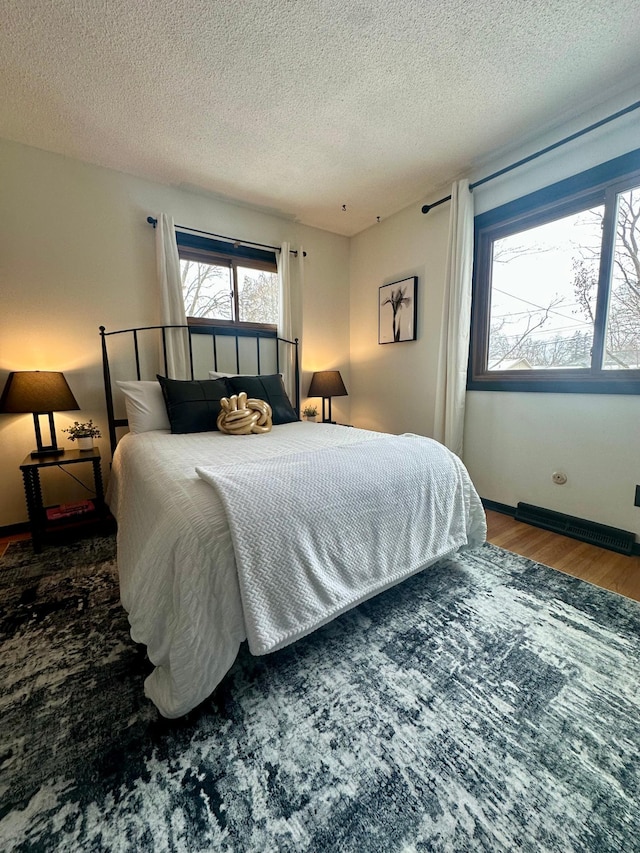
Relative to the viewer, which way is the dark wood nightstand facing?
toward the camera

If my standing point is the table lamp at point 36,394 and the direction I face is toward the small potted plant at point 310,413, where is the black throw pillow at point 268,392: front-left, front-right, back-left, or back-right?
front-right

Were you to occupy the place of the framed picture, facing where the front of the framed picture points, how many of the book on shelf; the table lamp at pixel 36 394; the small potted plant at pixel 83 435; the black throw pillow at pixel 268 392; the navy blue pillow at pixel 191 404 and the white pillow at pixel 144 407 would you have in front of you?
6

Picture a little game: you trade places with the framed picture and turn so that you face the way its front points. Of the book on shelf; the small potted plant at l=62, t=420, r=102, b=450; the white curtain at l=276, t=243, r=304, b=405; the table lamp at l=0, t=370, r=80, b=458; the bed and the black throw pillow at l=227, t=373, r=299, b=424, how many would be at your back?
0

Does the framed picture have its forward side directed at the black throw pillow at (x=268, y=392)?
yes

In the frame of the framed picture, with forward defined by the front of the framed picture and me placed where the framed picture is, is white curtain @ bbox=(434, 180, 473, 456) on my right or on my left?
on my left

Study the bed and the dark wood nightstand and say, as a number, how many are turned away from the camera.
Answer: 0

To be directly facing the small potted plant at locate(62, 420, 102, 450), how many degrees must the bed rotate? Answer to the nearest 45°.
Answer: approximately 180°

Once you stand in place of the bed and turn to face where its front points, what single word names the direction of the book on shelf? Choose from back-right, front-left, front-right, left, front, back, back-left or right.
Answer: back

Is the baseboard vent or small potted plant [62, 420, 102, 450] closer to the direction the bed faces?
the baseboard vent

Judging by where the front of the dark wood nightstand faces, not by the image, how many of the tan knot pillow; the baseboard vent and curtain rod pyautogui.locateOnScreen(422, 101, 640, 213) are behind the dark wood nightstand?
0

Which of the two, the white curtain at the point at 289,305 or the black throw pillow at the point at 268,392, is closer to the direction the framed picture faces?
the black throw pillow

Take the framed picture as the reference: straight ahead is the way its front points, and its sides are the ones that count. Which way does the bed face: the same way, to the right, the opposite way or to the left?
to the left

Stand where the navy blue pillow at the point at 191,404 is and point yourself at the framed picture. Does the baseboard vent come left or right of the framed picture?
right

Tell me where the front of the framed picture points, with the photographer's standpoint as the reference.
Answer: facing the viewer and to the left of the viewer

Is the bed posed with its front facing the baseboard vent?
no

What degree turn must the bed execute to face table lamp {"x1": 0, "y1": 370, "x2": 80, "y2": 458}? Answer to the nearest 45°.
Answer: approximately 180°

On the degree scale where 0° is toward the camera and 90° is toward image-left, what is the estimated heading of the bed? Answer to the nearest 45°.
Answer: approximately 315°

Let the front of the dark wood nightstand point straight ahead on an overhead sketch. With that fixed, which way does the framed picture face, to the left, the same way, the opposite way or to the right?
to the right

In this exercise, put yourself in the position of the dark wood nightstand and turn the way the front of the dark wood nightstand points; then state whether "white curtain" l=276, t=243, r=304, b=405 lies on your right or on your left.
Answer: on your left

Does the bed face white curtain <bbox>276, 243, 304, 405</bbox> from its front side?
no

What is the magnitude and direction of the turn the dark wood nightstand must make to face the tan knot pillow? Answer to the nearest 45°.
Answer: approximately 45° to its left
